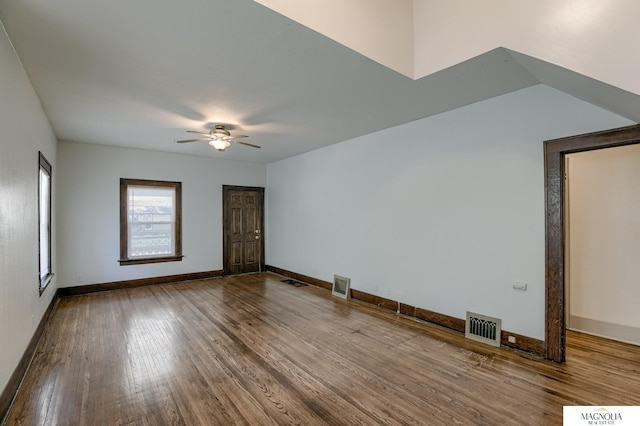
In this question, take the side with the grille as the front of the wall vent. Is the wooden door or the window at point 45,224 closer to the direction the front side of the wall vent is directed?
the window

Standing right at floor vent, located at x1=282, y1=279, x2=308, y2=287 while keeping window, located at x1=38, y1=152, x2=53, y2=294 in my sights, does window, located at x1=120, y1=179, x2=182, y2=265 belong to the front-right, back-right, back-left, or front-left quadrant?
front-right

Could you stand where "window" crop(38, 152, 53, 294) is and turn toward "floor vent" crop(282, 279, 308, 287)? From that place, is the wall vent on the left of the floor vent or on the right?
right

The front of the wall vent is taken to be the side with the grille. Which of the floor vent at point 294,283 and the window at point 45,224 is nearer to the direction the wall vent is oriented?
the window

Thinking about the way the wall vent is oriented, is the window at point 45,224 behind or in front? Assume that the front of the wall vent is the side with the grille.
in front

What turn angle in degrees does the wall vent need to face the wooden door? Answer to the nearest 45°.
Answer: approximately 45° to its right

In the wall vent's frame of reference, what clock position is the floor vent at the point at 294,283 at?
The floor vent is roughly at 2 o'clock from the wall vent.

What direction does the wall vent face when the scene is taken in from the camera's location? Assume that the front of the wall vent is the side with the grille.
facing the viewer and to the left of the viewer
